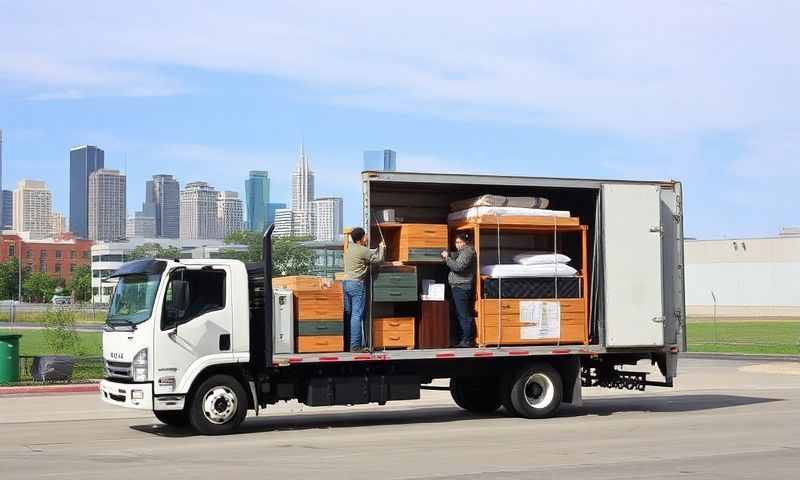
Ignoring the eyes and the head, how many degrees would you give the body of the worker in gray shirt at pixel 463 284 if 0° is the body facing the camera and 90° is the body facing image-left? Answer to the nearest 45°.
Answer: approximately 90°

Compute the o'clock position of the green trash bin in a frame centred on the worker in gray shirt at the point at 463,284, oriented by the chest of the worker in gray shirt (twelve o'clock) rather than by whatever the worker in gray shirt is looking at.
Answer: The green trash bin is roughly at 1 o'clock from the worker in gray shirt.
